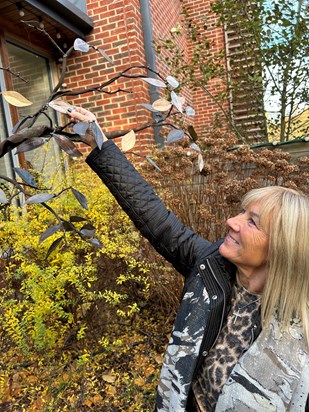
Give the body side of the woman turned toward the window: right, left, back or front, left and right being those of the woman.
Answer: right

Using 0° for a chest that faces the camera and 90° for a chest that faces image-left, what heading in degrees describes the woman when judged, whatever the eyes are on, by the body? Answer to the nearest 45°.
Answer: approximately 45°
